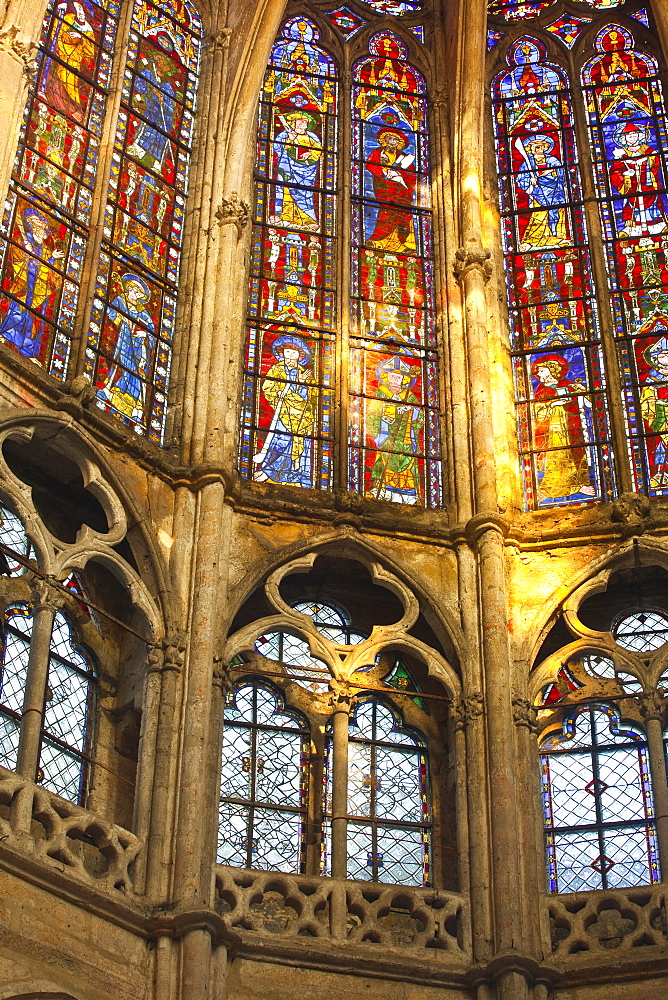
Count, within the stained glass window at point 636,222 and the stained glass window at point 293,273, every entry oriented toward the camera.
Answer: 2

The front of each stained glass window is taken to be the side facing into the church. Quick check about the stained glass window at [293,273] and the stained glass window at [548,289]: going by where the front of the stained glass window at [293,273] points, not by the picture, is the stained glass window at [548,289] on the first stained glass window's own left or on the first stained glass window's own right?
on the first stained glass window's own left

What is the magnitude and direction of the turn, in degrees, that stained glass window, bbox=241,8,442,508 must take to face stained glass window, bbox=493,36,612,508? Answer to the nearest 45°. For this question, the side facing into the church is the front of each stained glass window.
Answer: approximately 90° to its left

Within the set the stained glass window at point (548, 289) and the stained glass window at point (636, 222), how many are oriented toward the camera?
2

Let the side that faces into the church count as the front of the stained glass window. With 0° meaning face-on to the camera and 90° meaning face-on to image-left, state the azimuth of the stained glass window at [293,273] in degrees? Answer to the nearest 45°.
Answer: approximately 0°

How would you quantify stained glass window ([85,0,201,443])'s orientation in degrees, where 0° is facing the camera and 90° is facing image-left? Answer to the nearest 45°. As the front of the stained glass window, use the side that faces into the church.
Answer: approximately 315°

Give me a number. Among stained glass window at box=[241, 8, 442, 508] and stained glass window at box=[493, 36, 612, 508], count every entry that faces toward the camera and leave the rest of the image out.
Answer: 2

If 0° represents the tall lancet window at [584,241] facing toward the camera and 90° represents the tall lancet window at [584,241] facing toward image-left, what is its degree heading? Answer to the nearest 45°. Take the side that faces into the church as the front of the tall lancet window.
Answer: approximately 0°

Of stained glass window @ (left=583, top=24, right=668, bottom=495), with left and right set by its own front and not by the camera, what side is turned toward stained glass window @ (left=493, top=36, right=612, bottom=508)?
right
